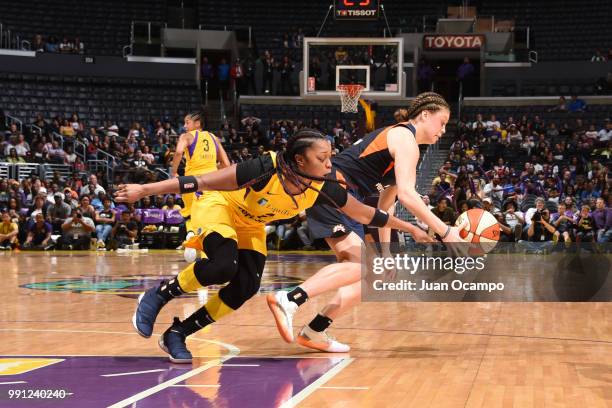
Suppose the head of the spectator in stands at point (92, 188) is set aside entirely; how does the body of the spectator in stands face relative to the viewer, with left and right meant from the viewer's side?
facing the viewer

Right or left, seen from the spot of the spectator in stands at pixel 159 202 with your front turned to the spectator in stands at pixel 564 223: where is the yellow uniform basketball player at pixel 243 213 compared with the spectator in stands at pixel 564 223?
right

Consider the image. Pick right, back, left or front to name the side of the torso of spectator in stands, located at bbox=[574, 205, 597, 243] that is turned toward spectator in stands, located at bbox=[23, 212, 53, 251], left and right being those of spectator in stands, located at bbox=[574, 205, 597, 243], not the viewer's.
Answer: right

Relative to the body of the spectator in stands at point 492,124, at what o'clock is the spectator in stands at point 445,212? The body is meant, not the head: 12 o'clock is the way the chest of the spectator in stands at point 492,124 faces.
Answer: the spectator in stands at point 445,212 is roughly at 12 o'clock from the spectator in stands at point 492,124.

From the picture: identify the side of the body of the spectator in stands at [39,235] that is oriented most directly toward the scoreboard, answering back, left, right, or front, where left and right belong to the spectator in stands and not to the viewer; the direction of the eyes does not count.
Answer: left

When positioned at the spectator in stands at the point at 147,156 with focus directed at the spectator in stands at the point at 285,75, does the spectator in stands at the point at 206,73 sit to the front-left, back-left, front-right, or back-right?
front-left

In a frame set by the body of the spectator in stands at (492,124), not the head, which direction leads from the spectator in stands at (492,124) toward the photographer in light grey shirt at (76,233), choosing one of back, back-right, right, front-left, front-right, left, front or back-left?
front-right

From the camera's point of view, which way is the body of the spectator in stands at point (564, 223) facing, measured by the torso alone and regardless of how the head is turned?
toward the camera

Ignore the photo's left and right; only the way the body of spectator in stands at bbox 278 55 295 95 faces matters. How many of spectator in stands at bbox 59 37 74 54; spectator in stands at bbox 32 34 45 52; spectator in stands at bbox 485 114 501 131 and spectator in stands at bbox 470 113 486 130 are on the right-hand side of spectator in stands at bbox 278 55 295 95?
2

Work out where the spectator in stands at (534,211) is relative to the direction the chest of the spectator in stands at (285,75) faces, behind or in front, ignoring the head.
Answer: in front

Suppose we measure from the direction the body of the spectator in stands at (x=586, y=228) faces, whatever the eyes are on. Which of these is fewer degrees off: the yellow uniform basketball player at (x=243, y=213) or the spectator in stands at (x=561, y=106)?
the yellow uniform basketball player

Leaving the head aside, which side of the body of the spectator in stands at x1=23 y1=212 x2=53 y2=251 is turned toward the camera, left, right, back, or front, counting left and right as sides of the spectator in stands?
front

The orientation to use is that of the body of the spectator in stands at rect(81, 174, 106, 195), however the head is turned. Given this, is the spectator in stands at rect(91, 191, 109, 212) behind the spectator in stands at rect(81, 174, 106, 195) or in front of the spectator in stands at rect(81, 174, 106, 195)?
in front

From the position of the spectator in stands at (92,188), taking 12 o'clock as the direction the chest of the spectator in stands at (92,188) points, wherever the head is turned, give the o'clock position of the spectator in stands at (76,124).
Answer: the spectator in stands at (76,124) is roughly at 6 o'clock from the spectator in stands at (92,188).

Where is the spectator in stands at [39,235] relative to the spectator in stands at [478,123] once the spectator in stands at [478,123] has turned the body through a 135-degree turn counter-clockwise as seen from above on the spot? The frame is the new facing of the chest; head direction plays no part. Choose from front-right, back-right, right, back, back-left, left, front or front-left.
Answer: back
